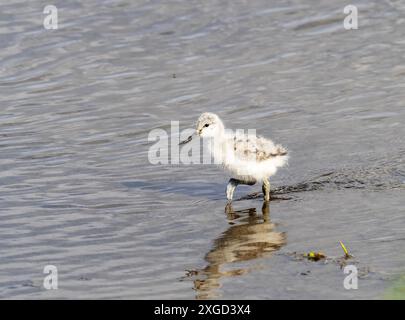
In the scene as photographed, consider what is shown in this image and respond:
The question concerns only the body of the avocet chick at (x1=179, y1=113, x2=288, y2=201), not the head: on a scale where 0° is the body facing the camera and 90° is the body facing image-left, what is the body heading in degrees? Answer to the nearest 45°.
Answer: approximately 90°
